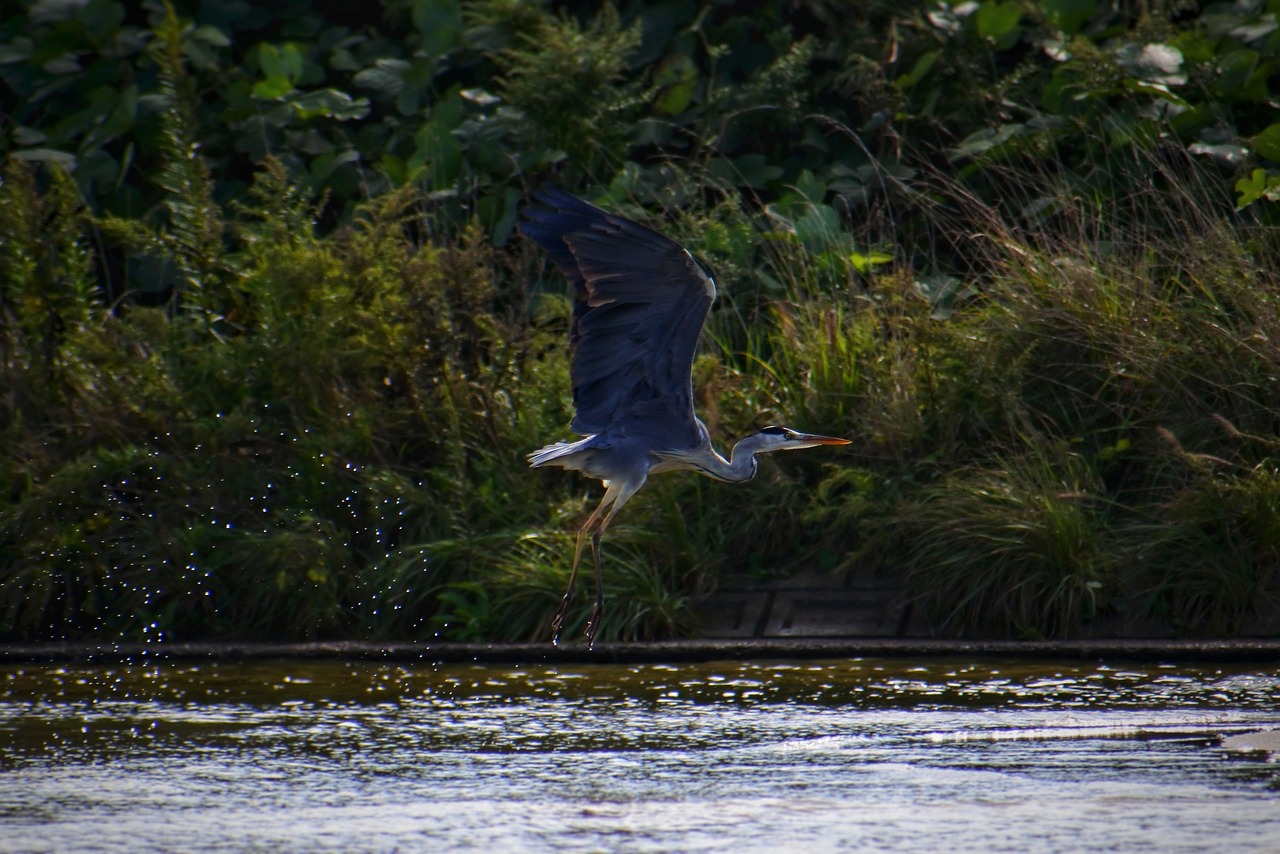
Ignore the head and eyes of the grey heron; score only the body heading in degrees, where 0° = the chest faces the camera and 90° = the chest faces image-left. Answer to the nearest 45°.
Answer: approximately 270°
